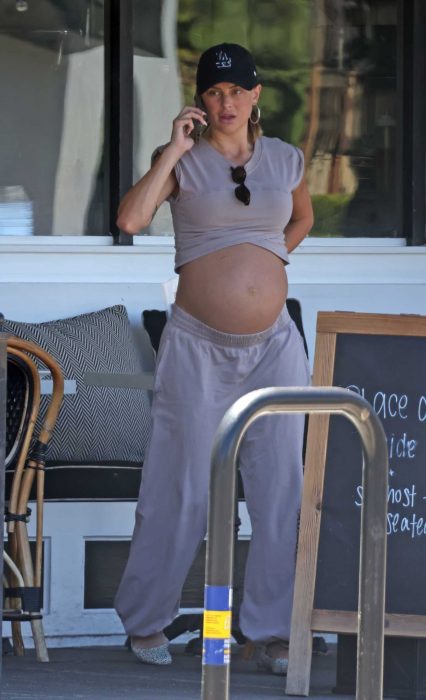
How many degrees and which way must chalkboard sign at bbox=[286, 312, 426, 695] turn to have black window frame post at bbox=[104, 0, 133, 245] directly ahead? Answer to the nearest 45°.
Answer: approximately 135° to its right

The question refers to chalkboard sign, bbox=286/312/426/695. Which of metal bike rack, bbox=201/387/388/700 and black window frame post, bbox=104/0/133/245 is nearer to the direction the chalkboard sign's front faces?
the metal bike rack

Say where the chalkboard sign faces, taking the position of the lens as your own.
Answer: facing the viewer

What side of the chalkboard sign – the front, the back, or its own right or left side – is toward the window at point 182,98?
back

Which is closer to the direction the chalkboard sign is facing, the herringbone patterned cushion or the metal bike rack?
the metal bike rack

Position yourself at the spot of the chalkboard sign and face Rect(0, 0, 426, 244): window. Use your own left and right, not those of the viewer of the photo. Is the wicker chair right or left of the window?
left

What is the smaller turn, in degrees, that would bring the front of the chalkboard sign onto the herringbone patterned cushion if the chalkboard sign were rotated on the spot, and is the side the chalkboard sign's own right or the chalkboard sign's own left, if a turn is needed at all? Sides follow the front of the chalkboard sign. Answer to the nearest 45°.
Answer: approximately 135° to the chalkboard sign's own right

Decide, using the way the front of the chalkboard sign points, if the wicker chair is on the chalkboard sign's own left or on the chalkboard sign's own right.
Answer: on the chalkboard sign's own right

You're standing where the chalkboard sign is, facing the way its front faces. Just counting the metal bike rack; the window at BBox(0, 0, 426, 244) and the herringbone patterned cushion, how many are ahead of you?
1

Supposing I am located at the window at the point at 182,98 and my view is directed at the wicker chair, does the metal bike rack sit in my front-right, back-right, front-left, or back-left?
front-left

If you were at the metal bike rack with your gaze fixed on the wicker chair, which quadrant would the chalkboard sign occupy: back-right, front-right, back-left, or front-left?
front-right

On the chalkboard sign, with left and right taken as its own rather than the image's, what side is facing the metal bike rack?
front

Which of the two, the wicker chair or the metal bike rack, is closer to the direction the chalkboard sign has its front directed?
the metal bike rack
